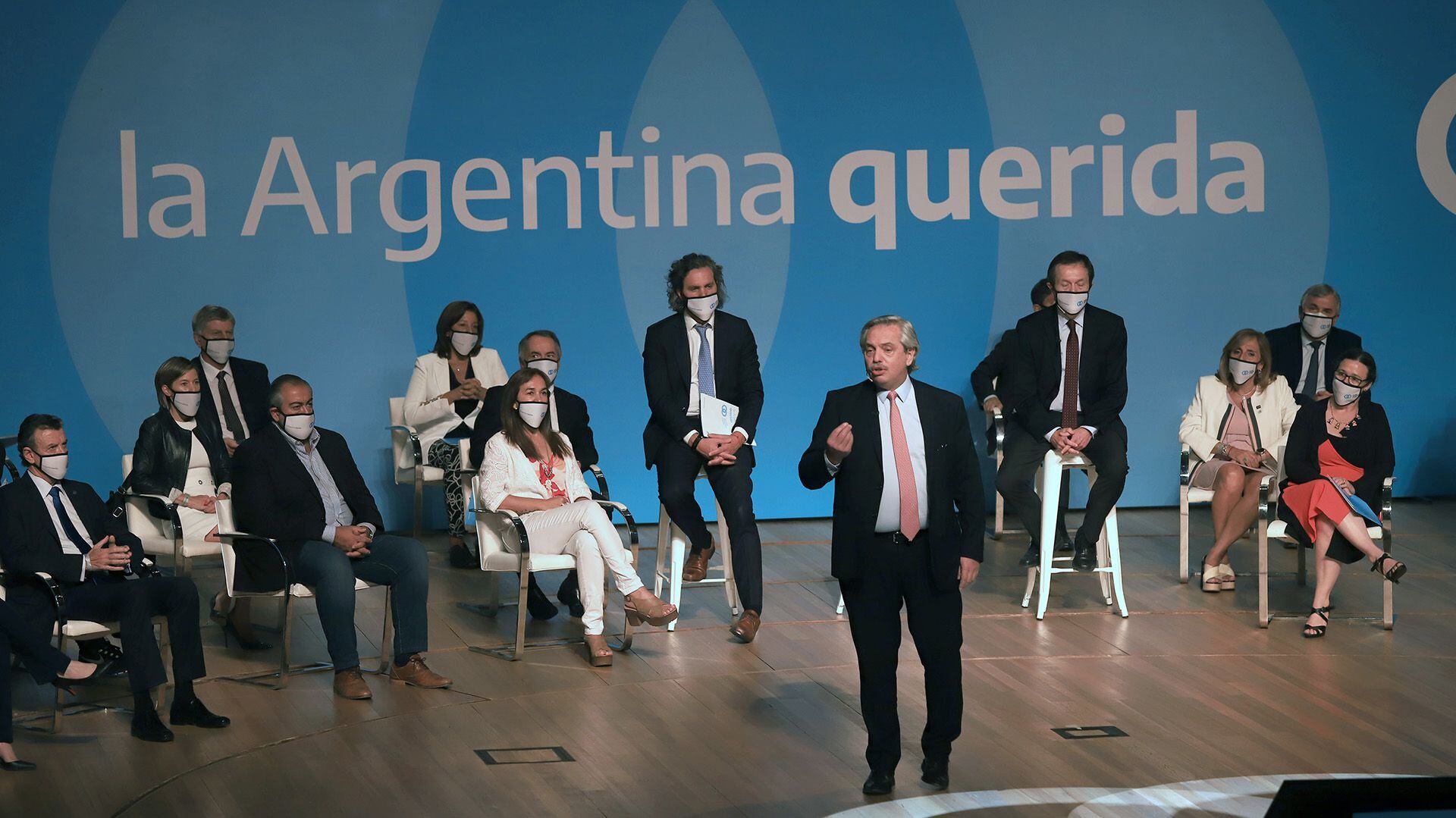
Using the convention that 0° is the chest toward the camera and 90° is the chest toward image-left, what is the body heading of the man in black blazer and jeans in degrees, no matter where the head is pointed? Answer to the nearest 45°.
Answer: approximately 315°

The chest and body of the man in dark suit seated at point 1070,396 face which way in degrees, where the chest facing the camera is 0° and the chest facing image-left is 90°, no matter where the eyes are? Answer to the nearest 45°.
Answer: approximately 0°

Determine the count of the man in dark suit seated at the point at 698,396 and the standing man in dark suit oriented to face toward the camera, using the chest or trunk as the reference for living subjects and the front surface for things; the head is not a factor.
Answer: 2

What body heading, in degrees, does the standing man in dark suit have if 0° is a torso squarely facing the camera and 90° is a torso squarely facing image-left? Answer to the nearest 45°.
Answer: approximately 0°

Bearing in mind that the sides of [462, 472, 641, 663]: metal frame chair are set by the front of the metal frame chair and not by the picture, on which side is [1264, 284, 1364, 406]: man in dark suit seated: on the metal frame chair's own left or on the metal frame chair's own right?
on the metal frame chair's own left

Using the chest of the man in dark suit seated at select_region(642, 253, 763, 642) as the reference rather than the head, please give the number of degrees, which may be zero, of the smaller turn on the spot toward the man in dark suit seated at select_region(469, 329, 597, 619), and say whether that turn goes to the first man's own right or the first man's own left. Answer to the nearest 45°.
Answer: approximately 135° to the first man's own right

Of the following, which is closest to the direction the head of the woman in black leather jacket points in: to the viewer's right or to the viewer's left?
to the viewer's right

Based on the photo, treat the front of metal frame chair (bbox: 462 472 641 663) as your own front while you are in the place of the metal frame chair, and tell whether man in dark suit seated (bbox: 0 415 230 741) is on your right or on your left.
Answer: on your right

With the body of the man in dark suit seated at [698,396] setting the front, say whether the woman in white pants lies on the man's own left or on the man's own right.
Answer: on the man's own right

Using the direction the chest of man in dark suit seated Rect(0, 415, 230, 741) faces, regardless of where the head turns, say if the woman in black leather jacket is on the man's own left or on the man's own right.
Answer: on the man's own left
